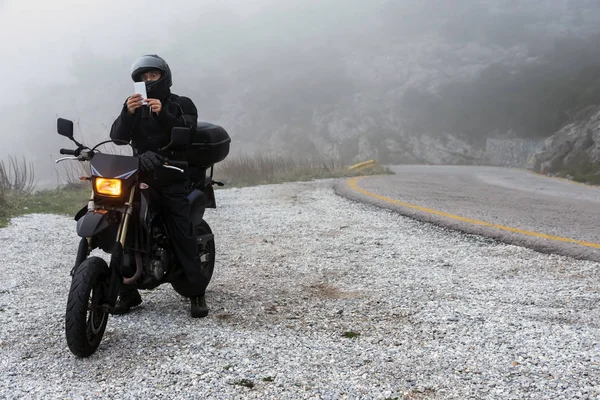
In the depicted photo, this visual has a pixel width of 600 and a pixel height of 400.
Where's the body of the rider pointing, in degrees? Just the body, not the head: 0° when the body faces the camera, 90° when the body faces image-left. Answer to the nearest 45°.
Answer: approximately 45°

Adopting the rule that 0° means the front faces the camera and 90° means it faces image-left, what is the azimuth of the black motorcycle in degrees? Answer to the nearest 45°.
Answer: approximately 45°
